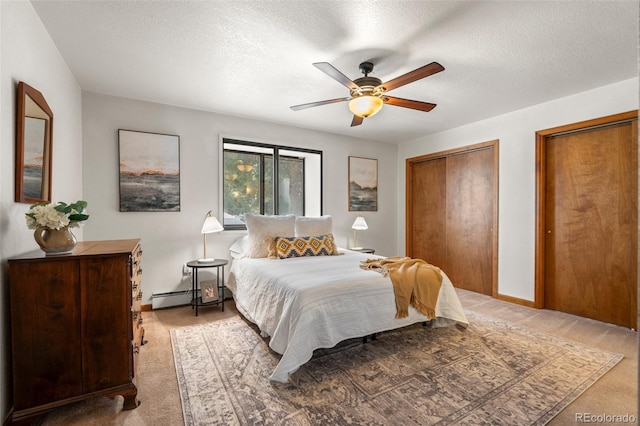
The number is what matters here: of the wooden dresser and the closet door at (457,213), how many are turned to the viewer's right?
1

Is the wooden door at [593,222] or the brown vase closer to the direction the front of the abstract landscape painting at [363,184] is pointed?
the wooden door

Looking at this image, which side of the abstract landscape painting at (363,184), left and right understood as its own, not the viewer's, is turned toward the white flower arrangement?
right

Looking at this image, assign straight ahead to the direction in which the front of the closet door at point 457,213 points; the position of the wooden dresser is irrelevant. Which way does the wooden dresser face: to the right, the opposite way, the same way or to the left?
the opposite way

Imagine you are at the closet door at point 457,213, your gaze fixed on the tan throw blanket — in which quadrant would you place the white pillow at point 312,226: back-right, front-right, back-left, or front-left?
front-right

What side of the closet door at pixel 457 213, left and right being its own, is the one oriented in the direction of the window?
front

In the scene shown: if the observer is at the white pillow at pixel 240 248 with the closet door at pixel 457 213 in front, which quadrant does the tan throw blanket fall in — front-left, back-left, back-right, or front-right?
front-right

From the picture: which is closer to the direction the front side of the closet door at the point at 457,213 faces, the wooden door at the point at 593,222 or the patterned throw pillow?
the patterned throw pillow

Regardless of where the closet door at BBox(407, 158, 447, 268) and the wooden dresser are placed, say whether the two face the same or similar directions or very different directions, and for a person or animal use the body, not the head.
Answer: very different directions

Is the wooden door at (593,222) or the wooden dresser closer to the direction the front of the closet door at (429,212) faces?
the wooden dresser

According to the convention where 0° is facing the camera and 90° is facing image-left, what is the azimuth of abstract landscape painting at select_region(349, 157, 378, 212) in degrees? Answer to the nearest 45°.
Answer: approximately 315°

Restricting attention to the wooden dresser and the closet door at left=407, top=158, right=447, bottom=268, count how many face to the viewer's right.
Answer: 1

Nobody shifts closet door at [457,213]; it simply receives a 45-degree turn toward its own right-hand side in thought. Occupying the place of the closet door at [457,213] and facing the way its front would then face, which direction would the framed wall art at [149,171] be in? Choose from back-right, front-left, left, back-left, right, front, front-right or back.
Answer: front-left

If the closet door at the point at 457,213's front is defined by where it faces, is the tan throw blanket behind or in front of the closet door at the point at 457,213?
in front

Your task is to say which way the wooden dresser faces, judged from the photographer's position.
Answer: facing to the right of the viewer

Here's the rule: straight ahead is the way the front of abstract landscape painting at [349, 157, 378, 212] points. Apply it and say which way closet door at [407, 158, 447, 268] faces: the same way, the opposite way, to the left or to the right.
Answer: to the right

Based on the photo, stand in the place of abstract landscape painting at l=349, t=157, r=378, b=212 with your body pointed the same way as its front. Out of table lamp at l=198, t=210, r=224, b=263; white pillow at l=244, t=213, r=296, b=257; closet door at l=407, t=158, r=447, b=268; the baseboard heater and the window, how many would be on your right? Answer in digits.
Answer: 4

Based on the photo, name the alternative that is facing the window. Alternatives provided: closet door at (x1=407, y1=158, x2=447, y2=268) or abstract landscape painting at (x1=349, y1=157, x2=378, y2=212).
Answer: the closet door

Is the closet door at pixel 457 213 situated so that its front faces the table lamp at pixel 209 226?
yes

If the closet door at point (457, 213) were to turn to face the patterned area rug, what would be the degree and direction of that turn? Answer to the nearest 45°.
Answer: approximately 45° to its left

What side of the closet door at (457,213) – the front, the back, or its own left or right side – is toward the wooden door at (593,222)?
left

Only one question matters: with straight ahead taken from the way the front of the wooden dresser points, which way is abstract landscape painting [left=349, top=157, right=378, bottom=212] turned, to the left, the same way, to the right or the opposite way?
to the right
